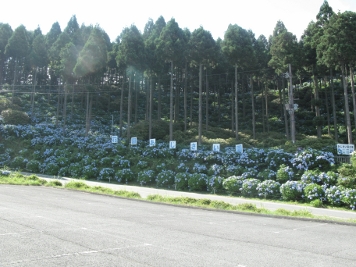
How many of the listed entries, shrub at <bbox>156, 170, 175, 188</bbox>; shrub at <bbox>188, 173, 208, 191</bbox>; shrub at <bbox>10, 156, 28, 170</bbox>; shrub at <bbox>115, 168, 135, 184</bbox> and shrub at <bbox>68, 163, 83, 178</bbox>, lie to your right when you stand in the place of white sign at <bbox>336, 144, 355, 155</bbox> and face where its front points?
5

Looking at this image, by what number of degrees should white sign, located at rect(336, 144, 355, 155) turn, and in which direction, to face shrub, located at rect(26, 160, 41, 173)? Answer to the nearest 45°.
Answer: approximately 90° to its right

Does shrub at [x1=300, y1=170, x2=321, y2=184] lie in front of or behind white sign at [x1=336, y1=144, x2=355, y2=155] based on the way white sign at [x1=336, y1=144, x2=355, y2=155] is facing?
in front

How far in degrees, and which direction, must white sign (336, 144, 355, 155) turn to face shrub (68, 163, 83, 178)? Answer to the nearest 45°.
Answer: approximately 90° to its right

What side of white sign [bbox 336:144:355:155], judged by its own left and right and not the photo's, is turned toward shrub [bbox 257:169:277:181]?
right

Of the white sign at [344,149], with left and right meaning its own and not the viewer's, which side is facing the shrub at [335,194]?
front

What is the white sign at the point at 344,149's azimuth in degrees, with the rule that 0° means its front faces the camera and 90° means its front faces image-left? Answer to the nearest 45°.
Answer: approximately 0°

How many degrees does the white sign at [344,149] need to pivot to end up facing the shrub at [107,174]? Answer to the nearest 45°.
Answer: approximately 90° to its right

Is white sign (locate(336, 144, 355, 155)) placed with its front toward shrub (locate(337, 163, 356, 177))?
yes

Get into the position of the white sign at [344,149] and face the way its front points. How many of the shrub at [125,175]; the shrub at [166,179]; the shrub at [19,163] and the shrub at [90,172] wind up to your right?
4

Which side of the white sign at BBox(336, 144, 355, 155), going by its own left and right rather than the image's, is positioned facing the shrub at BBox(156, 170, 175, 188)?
right

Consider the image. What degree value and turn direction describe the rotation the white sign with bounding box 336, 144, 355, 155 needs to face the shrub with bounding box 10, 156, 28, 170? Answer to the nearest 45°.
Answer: approximately 90° to its right

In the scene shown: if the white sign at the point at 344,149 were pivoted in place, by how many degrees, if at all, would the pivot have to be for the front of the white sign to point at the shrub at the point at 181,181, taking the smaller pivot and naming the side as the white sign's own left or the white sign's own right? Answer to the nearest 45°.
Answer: approximately 90° to the white sign's own right

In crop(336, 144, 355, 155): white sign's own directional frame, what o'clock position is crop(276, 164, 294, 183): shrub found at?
The shrub is roughly at 2 o'clock from the white sign.

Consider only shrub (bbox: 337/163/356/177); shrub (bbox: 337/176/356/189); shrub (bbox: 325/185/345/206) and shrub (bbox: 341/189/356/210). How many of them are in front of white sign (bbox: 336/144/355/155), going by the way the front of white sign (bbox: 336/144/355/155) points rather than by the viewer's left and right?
4

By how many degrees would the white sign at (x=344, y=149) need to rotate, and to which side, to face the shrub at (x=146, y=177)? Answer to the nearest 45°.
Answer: approximately 90° to its right
